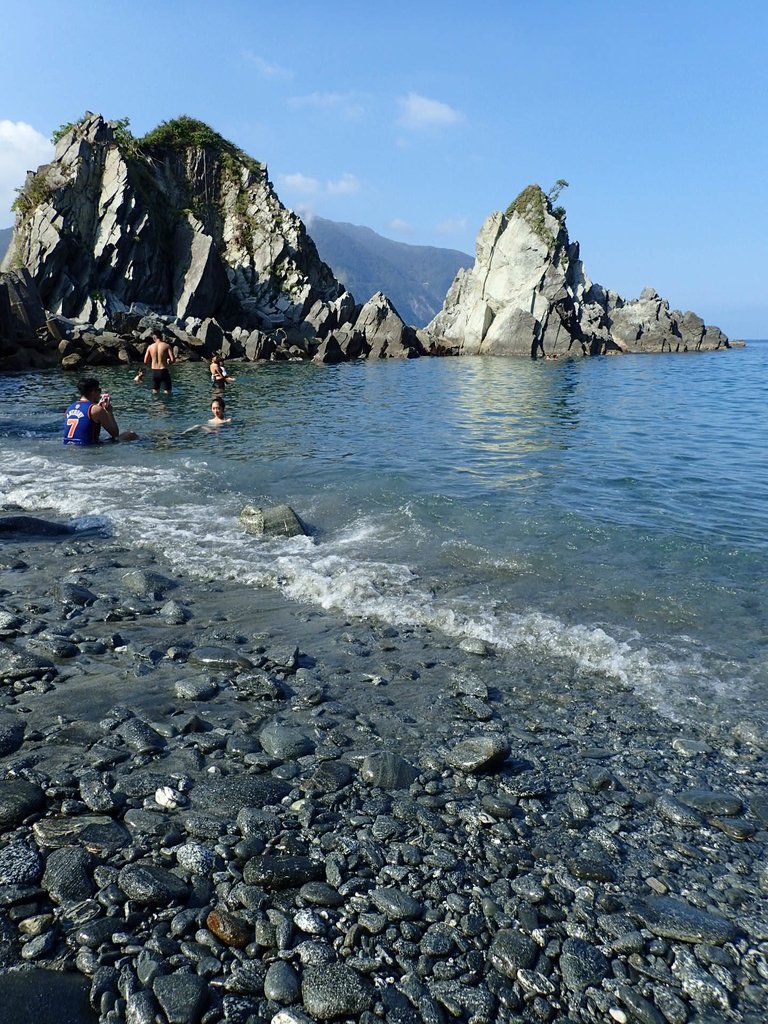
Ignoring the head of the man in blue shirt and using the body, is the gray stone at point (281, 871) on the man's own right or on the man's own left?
on the man's own right

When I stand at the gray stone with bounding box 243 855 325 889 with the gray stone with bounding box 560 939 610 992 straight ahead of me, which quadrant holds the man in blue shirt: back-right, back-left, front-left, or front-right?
back-left
